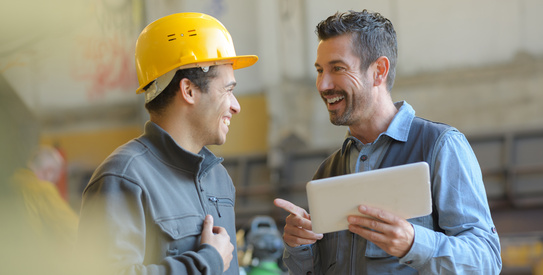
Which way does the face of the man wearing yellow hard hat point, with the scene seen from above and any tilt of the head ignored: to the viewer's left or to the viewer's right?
to the viewer's right

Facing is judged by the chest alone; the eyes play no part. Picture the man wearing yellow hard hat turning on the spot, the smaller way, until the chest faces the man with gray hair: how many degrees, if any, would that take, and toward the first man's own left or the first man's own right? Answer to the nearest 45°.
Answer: approximately 45° to the first man's own left

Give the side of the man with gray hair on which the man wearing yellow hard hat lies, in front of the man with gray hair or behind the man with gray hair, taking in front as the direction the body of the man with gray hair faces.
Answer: in front

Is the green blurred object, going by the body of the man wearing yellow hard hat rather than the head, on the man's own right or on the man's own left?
on the man's own left

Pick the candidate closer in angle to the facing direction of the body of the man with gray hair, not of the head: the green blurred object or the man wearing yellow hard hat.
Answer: the man wearing yellow hard hat

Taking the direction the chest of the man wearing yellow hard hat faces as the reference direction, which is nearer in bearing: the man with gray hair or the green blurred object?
the man with gray hair

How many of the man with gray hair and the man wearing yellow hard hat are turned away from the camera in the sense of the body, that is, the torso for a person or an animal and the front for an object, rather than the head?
0

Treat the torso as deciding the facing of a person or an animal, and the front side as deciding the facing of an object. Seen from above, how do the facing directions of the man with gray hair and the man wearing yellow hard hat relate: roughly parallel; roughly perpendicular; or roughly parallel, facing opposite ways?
roughly perpendicular

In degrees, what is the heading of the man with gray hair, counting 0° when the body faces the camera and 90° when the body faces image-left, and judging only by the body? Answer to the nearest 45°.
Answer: approximately 45°
